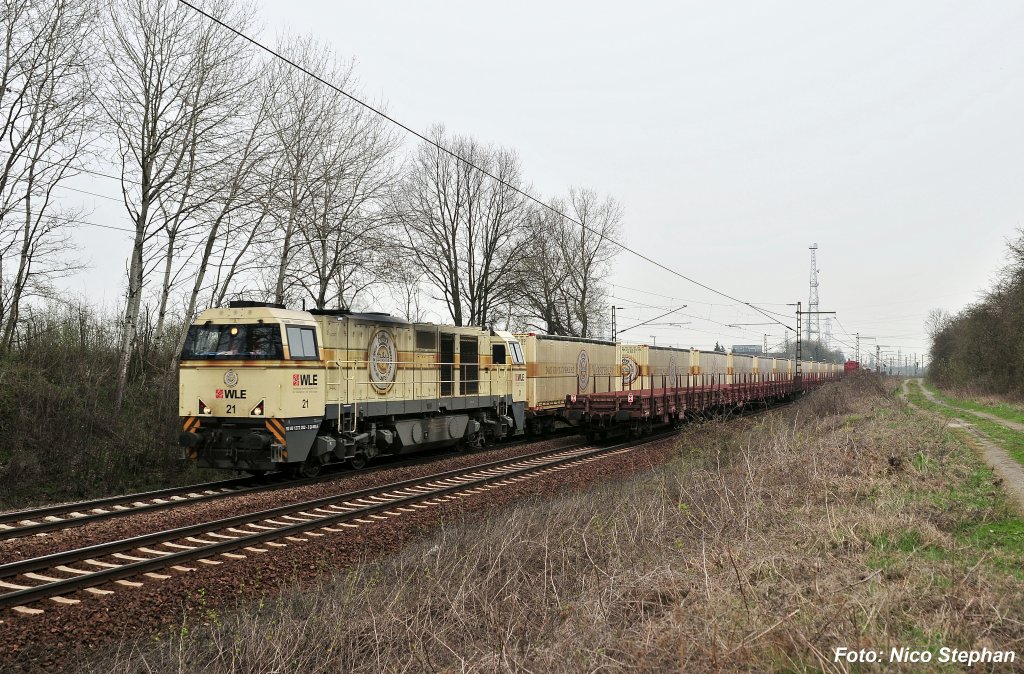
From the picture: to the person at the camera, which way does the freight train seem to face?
facing the viewer and to the left of the viewer

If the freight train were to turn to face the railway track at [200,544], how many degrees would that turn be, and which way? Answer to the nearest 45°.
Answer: approximately 45° to its left
